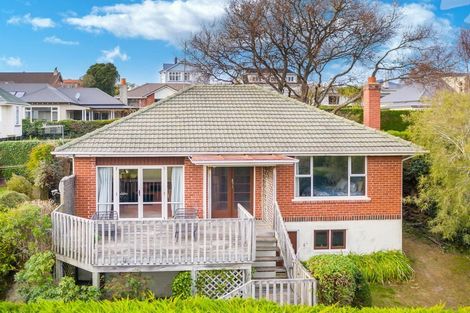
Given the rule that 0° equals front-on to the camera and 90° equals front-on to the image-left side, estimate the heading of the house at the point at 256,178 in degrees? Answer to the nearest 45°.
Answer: approximately 0°

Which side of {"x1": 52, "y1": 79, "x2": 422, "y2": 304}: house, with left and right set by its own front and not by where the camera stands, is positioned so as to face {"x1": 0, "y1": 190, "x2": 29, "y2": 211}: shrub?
right

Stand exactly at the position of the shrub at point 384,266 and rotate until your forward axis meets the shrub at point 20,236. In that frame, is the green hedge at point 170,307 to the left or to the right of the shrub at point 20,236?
left

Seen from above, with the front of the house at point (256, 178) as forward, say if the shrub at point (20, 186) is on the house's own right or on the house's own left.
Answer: on the house's own right

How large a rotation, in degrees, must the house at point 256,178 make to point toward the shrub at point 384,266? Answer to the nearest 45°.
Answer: approximately 90° to its left

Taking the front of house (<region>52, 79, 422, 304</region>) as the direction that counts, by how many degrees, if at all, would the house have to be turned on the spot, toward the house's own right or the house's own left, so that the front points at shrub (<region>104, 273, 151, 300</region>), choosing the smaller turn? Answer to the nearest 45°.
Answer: approximately 45° to the house's own right

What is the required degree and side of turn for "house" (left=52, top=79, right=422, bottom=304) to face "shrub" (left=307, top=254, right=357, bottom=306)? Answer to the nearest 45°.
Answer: approximately 45° to its left

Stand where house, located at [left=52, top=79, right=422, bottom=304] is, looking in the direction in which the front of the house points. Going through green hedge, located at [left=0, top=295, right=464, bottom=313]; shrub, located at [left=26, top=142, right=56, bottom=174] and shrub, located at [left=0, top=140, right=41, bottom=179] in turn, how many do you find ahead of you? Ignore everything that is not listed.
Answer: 1

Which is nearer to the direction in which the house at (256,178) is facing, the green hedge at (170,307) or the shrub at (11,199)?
the green hedge

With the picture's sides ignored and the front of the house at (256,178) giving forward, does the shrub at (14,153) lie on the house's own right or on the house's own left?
on the house's own right

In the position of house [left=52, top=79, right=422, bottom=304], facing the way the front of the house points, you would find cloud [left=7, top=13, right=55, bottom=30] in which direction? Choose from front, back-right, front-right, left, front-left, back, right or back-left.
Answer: back-right
